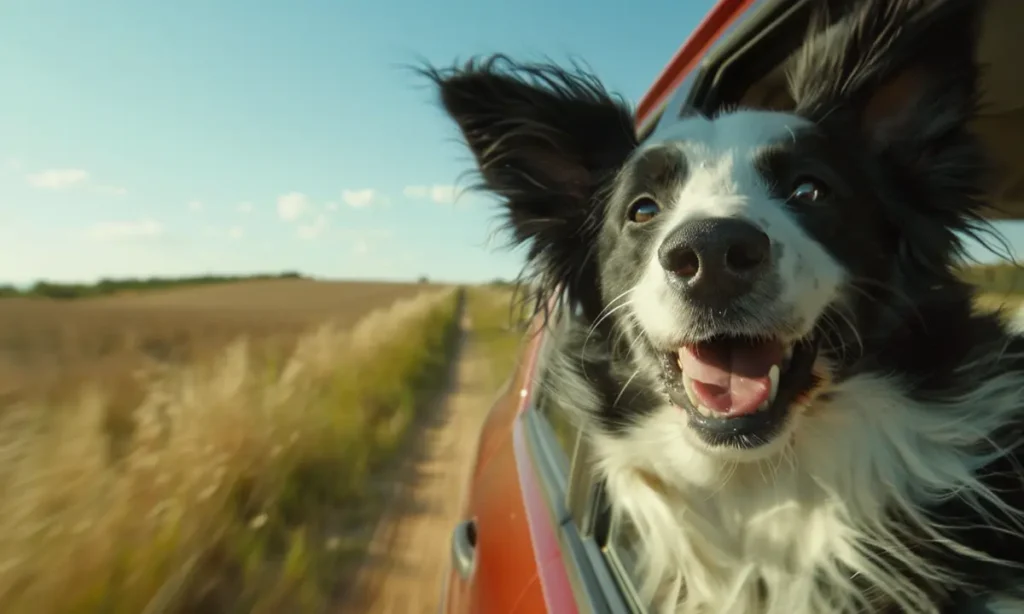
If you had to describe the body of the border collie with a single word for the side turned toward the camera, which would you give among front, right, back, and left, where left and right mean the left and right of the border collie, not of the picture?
front
